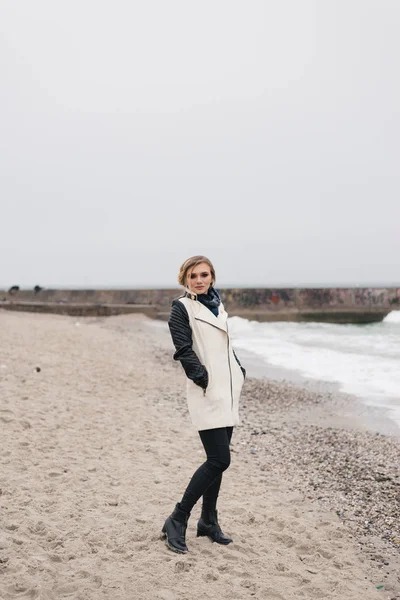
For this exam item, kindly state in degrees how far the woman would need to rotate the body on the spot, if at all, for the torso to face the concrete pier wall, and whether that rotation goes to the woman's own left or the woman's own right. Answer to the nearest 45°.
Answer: approximately 135° to the woman's own left

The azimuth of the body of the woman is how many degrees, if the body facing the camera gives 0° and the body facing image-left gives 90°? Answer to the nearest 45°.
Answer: approximately 315°
